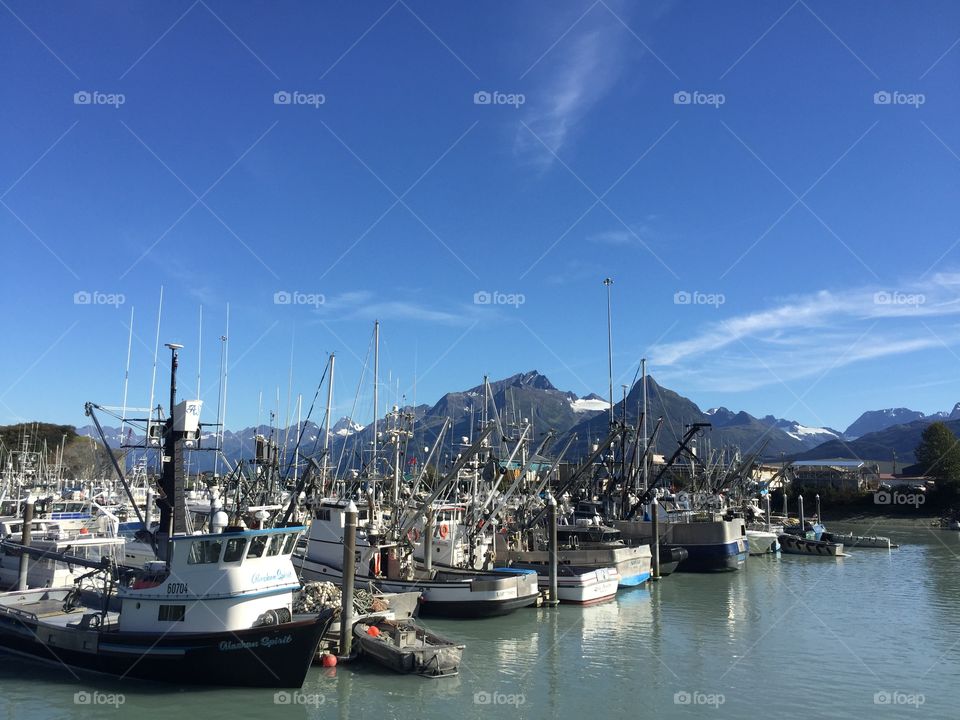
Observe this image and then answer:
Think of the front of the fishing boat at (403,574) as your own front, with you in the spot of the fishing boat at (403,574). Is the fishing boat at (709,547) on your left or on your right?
on your right

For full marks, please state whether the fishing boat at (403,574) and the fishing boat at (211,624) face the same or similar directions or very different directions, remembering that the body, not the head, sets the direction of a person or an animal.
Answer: very different directions

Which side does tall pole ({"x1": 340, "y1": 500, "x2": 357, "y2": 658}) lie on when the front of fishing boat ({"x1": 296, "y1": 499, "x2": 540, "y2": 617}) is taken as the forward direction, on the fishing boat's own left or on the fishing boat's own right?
on the fishing boat's own left

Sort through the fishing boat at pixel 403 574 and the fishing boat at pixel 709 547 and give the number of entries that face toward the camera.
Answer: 0

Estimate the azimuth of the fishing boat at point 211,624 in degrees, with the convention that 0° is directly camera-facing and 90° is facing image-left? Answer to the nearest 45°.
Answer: approximately 315°

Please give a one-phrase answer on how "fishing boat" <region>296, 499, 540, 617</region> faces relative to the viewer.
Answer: facing away from the viewer and to the left of the viewer
